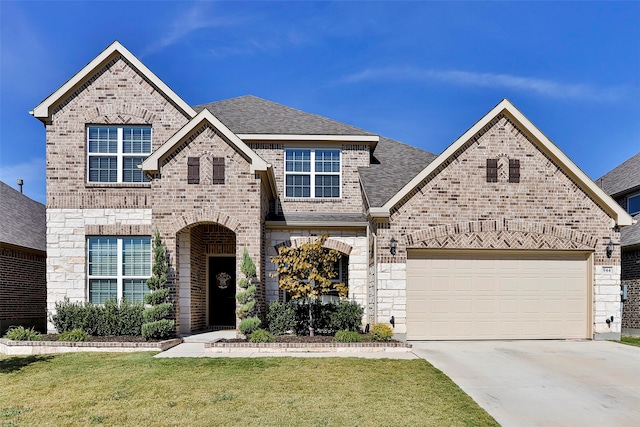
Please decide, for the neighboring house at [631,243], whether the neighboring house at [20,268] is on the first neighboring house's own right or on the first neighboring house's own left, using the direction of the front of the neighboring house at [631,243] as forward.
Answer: on the first neighboring house's own right

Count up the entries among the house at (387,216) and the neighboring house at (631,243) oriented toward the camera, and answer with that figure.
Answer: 2

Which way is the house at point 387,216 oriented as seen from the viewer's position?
toward the camera

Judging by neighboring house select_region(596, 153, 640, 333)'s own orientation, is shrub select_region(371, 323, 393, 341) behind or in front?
in front

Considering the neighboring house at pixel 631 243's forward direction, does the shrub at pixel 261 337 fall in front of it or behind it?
in front

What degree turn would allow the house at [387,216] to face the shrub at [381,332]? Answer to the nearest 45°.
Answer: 0° — it already faces it
